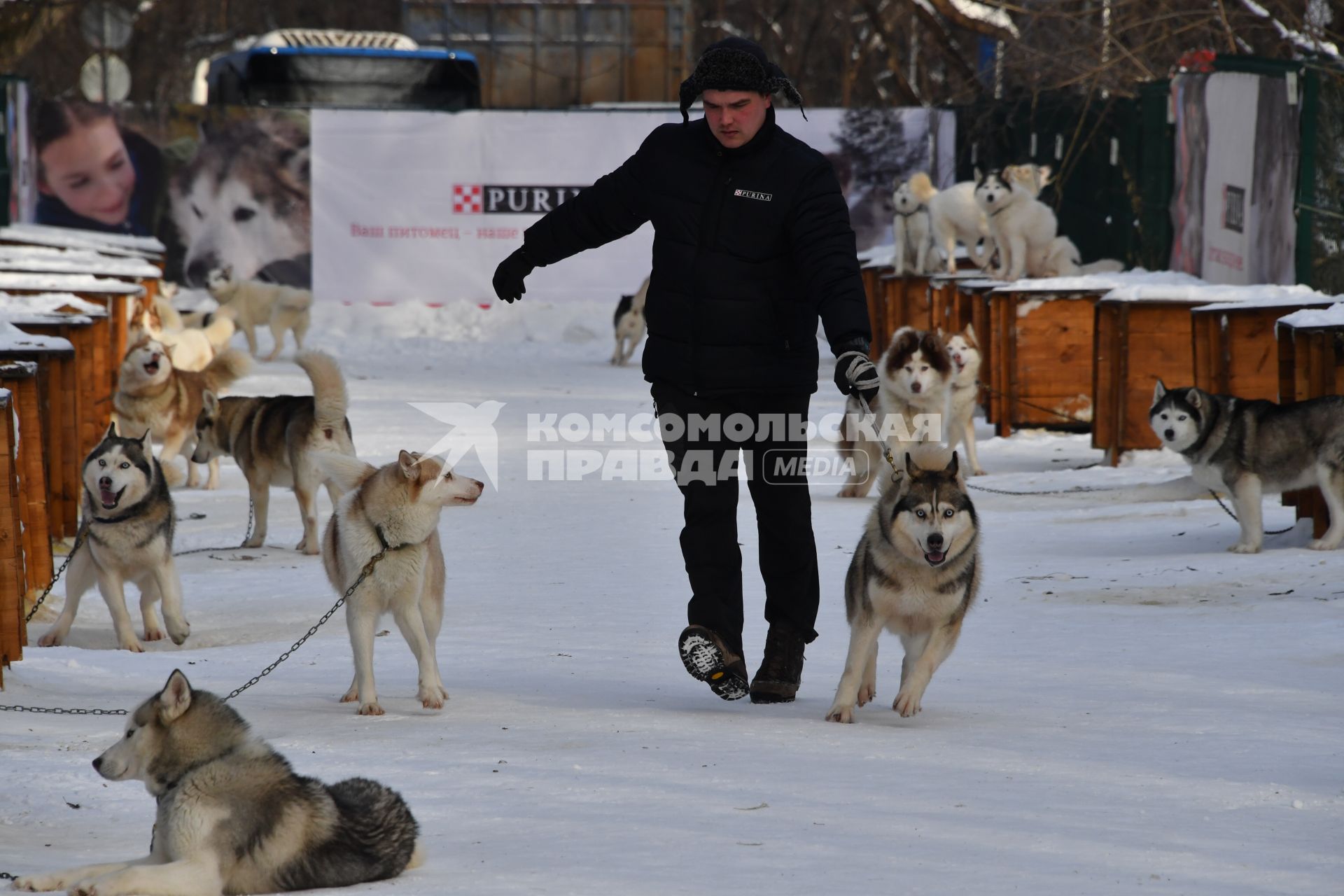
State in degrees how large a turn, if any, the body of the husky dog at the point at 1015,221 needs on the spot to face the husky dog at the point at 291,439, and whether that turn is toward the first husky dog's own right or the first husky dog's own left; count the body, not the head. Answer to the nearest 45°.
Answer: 0° — it already faces it

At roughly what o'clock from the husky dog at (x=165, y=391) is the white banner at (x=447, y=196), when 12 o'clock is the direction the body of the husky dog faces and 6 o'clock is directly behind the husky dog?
The white banner is roughly at 5 o'clock from the husky dog.

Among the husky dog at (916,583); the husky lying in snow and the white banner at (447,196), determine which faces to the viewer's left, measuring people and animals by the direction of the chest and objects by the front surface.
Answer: the husky lying in snow

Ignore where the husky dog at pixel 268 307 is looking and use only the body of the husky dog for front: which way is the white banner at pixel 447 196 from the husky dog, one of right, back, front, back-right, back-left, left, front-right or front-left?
back-right

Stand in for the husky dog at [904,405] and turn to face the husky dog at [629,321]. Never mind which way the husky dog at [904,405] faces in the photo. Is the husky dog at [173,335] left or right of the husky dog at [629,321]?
left

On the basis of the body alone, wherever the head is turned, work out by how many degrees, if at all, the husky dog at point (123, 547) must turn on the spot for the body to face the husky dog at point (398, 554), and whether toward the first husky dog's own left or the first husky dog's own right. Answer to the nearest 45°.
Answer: approximately 45° to the first husky dog's own left

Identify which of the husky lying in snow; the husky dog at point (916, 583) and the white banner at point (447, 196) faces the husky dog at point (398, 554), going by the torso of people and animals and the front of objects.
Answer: the white banner

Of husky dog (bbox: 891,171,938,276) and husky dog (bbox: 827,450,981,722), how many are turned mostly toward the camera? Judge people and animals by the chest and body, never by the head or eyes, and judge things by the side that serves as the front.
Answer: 2

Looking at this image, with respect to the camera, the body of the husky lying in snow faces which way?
to the viewer's left

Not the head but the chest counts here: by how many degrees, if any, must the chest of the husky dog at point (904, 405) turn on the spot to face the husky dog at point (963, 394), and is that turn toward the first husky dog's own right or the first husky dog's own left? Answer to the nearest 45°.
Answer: approximately 135° to the first husky dog's own left

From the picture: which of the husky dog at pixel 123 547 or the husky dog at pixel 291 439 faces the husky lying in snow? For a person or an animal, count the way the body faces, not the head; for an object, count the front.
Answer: the husky dog at pixel 123 547

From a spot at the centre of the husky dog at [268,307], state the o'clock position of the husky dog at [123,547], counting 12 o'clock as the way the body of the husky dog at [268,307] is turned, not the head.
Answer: the husky dog at [123,547] is roughly at 9 o'clock from the husky dog at [268,307].

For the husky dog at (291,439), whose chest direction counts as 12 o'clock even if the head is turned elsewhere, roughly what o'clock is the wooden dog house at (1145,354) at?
The wooden dog house is roughly at 4 o'clock from the husky dog.

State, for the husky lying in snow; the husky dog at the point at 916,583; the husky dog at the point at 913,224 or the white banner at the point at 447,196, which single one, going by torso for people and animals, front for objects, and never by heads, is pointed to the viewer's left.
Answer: the husky lying in snow

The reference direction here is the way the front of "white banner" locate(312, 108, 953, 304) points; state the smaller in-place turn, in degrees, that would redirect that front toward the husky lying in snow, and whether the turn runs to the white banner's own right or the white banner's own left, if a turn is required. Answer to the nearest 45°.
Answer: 0° — it already faces it

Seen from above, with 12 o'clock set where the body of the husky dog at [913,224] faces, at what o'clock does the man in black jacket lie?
The man in black jacket is roughly at 12 o'clock from the husky dog.

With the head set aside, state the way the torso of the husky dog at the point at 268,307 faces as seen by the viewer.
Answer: to the viewer's left

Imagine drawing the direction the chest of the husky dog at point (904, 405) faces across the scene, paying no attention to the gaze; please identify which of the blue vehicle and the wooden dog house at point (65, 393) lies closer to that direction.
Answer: the wooden dog house
